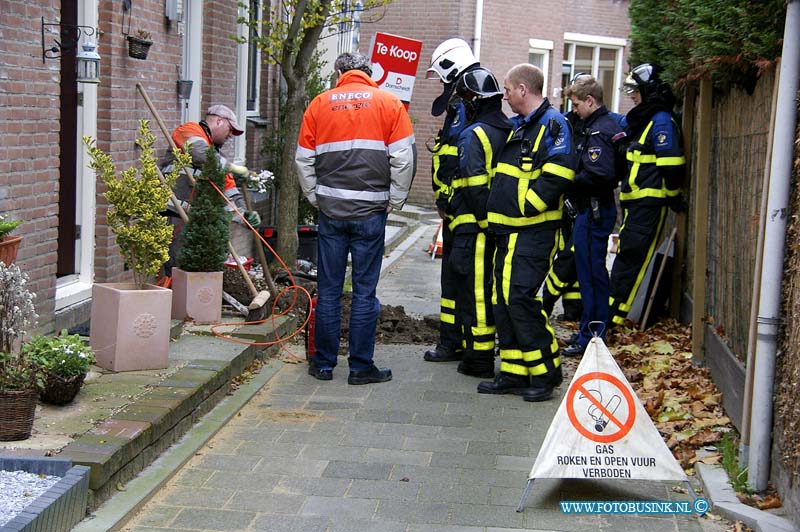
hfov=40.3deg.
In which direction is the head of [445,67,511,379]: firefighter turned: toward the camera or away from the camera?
away from the camera

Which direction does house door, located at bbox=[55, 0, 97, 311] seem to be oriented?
to the viewer's right

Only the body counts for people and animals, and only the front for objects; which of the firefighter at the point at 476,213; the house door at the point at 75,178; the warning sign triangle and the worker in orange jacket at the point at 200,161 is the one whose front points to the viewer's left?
the firefighter

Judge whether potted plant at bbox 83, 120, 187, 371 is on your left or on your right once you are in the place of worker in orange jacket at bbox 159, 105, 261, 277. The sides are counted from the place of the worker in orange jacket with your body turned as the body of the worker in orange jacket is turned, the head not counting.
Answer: on your right

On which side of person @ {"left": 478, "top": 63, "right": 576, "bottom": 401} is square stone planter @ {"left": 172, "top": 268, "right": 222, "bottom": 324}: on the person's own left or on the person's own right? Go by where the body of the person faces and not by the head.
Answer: on the person's own right

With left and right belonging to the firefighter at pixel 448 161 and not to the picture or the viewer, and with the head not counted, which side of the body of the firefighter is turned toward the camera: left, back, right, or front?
left

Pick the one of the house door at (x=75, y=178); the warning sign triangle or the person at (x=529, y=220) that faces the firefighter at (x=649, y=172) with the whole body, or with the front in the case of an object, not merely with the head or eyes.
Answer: the house door

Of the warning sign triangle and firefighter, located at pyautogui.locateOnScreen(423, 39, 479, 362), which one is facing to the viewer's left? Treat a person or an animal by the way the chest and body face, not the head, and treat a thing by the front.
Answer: the firefighter

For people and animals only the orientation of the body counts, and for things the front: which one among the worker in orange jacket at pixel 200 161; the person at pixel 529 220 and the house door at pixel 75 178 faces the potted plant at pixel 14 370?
the person

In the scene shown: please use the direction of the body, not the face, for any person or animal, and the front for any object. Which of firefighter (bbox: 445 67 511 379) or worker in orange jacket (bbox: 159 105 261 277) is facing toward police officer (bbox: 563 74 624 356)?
the worker in orange jacket

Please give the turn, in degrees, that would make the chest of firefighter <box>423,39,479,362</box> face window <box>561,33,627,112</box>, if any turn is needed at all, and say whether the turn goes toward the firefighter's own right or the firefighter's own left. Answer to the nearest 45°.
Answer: approximately 90° to the firefighter's own right

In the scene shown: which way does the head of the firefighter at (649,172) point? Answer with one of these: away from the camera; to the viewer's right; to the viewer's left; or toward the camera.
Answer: to the viewer's left

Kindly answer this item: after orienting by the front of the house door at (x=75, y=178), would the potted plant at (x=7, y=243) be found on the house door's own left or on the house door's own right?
on the house door's own right

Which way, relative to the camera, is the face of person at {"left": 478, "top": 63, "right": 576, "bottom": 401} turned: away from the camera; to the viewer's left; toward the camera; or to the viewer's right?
to the viewer's left

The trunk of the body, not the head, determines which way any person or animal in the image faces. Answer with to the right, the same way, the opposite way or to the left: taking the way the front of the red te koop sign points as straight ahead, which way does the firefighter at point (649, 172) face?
to the right
